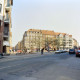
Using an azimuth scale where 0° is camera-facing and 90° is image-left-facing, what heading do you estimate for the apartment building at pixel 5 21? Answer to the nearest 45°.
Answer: approximately 315°
